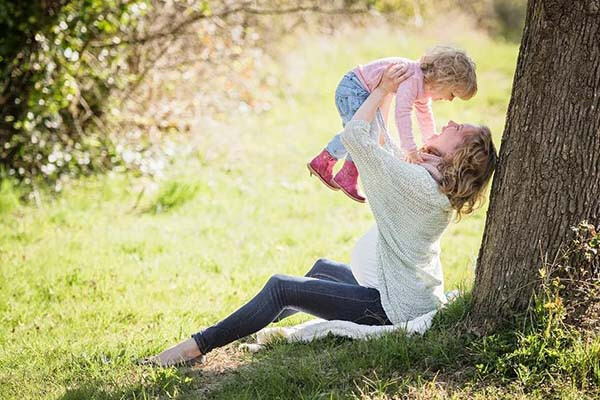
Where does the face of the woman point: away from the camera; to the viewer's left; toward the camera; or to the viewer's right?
to the viewer's left

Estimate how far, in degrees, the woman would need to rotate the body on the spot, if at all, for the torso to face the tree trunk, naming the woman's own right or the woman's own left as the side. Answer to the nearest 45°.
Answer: approximately 135° to the woman's own left

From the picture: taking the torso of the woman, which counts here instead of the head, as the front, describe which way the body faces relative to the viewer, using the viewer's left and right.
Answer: facing to the left of the viewer
